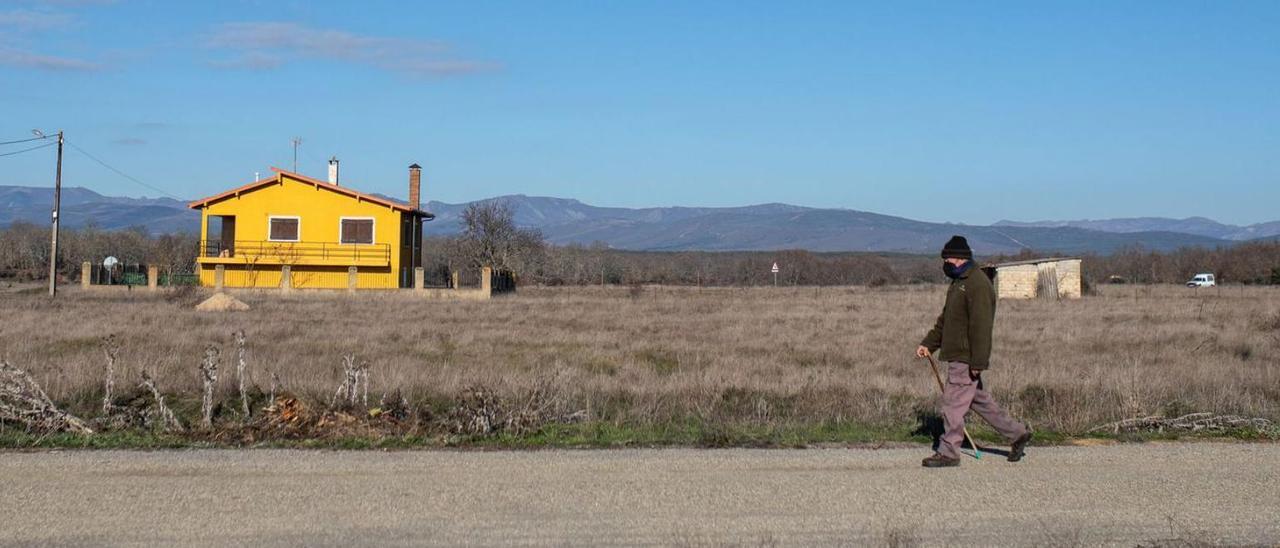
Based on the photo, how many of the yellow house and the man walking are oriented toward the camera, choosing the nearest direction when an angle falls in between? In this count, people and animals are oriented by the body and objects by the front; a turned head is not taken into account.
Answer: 1

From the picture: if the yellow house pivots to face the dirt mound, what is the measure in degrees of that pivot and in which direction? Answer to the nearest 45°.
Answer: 0° — it already faces it

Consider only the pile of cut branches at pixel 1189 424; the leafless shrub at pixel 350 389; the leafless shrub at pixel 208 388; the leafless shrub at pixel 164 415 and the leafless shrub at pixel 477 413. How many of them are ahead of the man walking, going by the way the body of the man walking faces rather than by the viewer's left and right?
4

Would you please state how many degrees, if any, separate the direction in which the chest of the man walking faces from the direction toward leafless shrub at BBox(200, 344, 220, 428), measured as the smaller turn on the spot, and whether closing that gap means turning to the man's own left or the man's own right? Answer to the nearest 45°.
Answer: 0° — they already face it

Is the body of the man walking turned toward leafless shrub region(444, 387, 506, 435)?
yes

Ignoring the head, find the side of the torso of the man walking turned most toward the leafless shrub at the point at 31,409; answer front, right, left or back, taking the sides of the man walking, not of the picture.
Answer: front

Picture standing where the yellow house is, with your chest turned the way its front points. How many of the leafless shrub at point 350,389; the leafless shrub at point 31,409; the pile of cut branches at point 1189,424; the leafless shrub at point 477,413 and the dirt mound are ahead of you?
5

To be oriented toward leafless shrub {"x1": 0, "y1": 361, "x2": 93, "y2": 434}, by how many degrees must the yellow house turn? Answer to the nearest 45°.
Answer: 0° — it already faces it

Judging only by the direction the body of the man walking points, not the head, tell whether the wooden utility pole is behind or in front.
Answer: in front

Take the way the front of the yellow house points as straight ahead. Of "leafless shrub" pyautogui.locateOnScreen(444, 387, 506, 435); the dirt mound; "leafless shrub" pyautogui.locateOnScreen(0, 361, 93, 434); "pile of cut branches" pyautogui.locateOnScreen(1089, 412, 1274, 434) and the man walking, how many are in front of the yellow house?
5

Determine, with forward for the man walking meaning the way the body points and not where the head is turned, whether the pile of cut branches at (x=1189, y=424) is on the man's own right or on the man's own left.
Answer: on the man's own right

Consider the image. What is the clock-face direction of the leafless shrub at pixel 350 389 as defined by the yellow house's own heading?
The leafless shrub is roughly at 12 o'clock from the yellow house.

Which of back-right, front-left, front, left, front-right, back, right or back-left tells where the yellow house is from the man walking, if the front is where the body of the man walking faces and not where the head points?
front-right

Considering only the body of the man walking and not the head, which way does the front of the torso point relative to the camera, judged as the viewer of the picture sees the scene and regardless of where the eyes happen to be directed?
to the viewer's left

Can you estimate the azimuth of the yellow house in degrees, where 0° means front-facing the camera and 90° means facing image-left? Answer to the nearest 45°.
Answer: approximately 0°
